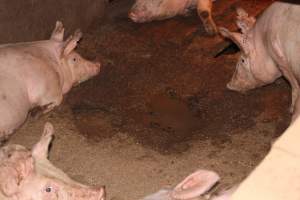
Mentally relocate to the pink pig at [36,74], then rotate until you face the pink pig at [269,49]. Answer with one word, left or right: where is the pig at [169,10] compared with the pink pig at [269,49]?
left

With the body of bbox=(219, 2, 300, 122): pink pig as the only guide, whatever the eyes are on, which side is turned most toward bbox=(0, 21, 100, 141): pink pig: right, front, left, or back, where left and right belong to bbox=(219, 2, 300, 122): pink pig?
front

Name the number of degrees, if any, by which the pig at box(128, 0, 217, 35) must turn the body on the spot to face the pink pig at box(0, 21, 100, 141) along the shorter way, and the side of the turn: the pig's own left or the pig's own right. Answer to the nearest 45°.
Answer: approximately 45° to the pig's own left

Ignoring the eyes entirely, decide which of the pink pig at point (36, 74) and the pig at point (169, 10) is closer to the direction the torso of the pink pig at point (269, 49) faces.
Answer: the pink pig

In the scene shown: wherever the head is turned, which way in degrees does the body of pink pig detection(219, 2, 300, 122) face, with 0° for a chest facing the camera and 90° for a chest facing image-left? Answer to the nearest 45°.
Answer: approximately 90°

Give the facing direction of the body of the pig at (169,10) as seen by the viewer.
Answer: to the viewer's left

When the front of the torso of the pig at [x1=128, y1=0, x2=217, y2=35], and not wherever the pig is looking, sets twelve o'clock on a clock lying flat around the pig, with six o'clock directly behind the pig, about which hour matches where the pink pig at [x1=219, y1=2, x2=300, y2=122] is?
The pink pig is roughly at 8 o'clock from the pig.

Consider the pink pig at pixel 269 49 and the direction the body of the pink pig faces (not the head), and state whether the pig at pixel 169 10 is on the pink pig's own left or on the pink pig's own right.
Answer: on the pink pig's own right
